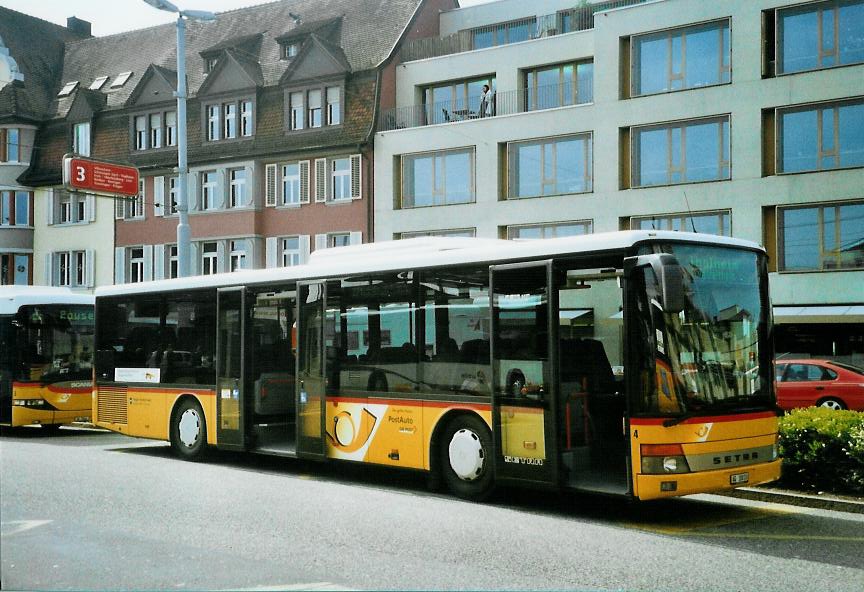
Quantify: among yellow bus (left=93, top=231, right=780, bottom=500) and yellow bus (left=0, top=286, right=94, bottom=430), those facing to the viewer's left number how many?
0

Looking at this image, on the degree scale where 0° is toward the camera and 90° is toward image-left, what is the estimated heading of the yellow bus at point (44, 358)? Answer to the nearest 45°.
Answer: approximately 315°

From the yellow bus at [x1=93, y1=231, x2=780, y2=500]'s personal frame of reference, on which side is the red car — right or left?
on its left

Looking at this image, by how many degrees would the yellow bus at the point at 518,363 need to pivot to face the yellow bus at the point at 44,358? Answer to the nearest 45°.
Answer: approximately 180°

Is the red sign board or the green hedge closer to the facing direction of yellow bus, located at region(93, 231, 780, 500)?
the green hedge

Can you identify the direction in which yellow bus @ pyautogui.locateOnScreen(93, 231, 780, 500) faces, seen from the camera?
facing the viewer and to the right of the viewer
